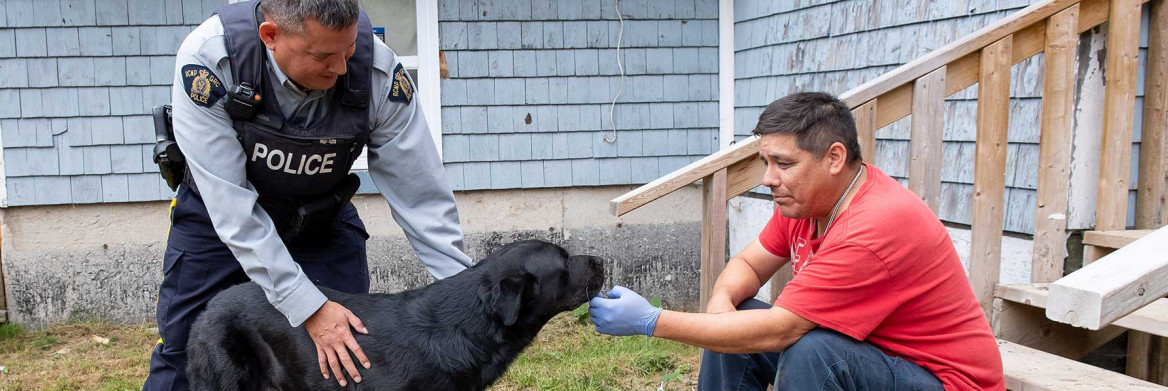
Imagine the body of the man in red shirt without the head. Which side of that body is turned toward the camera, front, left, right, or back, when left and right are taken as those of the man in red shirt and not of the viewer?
left

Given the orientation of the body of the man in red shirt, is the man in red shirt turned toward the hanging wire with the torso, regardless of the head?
no

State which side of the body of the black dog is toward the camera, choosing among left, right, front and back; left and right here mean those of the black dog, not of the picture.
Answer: right

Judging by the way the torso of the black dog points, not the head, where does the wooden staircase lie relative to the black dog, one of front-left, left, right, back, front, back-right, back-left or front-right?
front

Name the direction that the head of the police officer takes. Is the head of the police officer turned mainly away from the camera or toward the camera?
toward the camera

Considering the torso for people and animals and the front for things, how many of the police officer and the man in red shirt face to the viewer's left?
1

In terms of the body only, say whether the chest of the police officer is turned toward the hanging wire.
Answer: no

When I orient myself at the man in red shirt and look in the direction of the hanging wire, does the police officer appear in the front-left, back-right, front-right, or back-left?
front-left

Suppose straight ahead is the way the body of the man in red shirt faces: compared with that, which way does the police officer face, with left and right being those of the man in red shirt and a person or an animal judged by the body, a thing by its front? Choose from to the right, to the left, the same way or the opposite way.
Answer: to the left

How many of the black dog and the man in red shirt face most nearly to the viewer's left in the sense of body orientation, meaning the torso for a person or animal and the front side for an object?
1

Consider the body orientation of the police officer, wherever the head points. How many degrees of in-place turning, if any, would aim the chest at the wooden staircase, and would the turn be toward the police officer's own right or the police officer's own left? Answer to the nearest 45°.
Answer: approximately 45° to the police officer's own left
